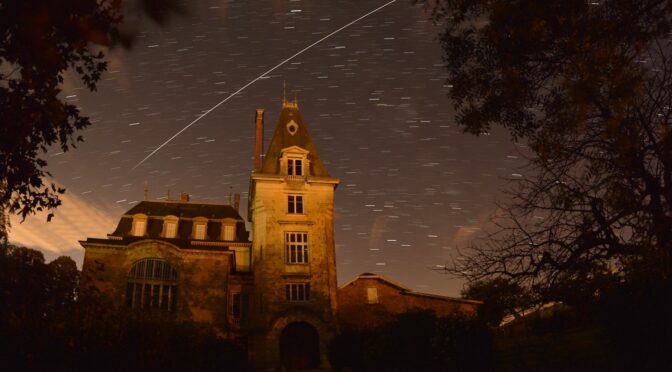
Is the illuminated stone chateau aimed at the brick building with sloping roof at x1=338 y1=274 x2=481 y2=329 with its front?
no

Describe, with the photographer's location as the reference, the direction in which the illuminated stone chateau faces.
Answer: facing the viewer
